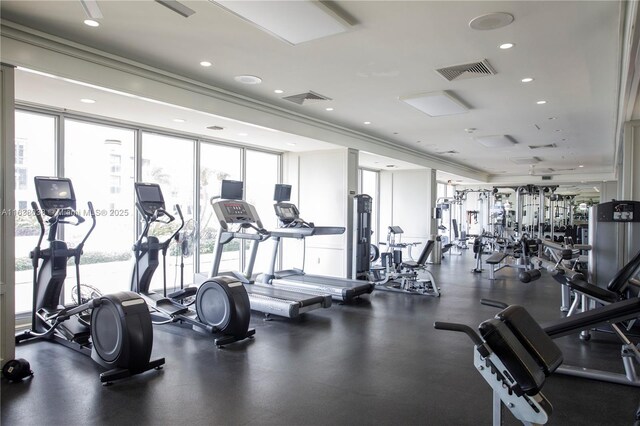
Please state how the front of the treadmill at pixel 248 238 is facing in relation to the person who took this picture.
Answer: facing away from the viewer and to the left of the viewer

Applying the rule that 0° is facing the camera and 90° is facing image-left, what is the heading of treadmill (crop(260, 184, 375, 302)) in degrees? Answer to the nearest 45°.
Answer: approximately 135°

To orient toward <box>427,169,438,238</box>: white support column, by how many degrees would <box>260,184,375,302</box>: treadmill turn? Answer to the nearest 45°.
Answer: approximately 90° to its right

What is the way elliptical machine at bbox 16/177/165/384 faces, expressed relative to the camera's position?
facing away from the viewer and to the left of the viewer

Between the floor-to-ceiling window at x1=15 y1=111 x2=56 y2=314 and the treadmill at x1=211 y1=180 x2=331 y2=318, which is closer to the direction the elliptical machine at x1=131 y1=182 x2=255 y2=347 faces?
the floor-to-ceiling window
